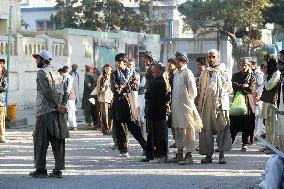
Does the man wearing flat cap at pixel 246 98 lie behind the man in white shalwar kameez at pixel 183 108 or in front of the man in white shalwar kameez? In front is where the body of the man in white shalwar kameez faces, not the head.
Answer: behind

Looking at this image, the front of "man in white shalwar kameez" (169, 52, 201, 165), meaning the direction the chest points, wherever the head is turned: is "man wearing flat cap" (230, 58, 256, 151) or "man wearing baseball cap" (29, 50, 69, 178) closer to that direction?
the man wearing baseball cap

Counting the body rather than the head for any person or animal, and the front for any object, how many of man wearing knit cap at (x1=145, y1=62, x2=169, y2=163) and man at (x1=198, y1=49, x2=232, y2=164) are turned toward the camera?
1

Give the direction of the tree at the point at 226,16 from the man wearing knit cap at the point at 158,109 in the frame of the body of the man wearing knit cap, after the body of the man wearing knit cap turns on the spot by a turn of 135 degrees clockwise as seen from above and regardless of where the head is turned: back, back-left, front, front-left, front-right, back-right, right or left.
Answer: front-left

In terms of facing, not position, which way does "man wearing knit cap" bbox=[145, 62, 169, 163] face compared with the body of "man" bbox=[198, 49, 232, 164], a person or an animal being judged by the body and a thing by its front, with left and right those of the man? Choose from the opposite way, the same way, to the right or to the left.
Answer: to the right

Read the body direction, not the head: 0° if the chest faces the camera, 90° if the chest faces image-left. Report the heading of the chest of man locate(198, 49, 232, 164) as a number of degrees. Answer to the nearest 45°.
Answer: approximately 0°

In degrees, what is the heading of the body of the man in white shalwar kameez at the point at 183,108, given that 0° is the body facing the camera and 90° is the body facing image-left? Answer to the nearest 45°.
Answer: approximately 45°

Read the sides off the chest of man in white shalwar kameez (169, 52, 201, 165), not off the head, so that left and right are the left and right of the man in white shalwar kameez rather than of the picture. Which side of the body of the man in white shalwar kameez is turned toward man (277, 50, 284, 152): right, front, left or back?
left

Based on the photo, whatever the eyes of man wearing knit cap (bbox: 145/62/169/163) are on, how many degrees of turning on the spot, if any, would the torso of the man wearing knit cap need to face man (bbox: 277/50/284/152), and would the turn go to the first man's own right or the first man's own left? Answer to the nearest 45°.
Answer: approximately 135° to the first man's own left

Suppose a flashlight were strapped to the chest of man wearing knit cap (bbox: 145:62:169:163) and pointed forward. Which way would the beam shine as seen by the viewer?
to the viewer's left

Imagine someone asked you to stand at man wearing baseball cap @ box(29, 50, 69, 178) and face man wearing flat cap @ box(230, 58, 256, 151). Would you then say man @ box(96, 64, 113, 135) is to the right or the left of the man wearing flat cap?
left
